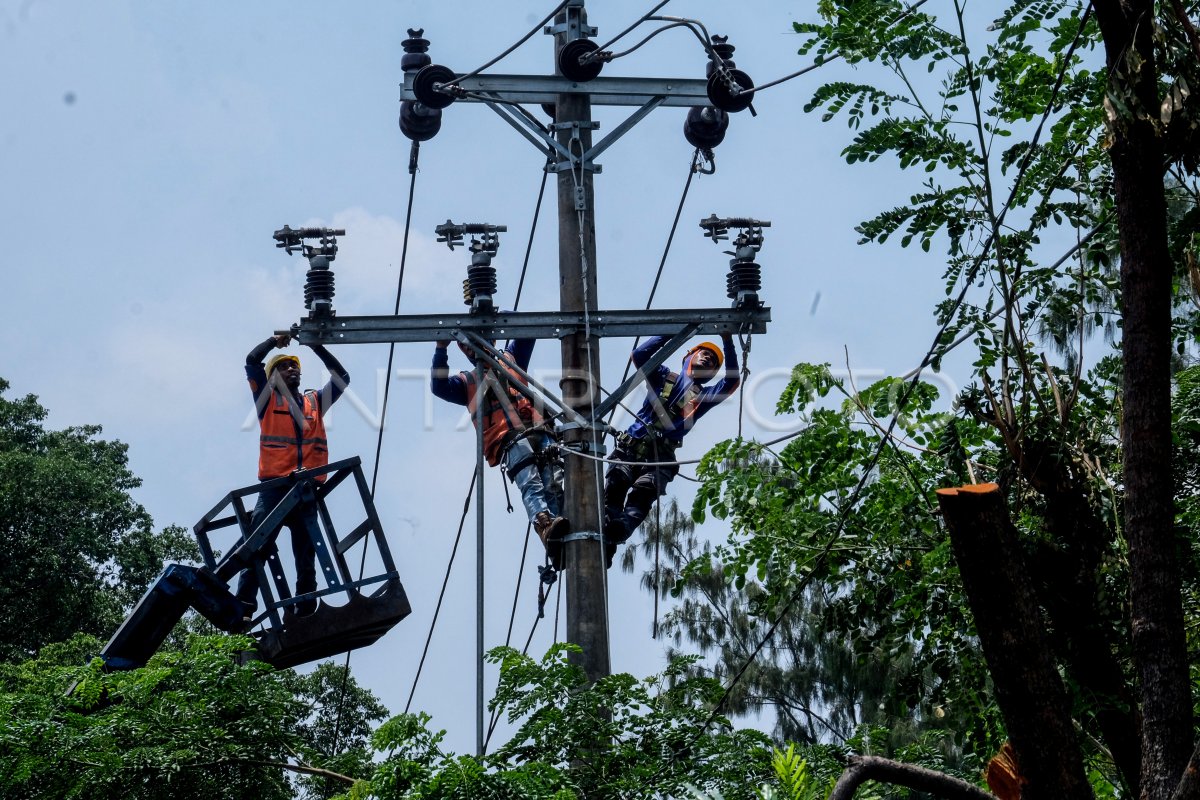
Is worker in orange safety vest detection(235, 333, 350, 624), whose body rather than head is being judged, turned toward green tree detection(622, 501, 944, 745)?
no

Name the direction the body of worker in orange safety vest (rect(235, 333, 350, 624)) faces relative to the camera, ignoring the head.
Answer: toward the camera

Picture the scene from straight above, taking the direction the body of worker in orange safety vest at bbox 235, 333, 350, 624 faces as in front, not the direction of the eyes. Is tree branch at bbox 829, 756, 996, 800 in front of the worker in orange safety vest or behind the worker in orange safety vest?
in front

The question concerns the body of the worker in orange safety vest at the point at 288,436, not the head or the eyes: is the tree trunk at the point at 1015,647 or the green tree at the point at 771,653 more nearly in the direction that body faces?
the tree trunk

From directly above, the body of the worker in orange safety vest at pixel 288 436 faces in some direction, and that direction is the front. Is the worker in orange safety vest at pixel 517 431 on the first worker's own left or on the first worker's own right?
on the first worker's own left

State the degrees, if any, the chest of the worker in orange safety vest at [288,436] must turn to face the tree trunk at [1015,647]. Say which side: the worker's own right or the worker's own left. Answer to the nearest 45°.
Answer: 0° — they already face it

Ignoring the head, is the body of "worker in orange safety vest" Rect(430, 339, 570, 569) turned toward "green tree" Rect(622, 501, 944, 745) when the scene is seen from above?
no

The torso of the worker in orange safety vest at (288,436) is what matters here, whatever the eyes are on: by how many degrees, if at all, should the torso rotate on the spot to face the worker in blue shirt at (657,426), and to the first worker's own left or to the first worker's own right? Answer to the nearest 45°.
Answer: approximately 90° to the first worker's own left

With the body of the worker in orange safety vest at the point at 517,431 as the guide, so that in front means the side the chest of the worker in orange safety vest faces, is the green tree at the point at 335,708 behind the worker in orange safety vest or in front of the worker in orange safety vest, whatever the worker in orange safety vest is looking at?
behind

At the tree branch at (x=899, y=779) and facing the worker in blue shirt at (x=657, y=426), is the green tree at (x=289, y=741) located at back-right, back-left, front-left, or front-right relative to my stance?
front-left
